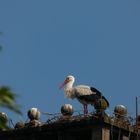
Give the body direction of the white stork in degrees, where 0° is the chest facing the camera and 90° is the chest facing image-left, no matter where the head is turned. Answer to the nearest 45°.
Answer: approximately 90°
